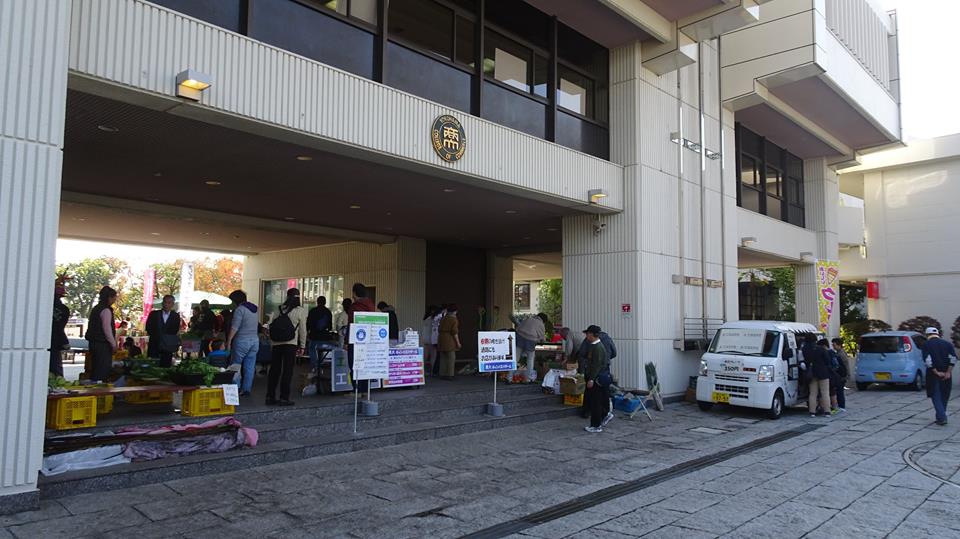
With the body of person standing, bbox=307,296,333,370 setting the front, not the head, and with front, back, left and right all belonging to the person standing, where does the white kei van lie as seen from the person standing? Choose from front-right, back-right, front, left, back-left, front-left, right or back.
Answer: right

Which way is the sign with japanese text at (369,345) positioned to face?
toward the camera

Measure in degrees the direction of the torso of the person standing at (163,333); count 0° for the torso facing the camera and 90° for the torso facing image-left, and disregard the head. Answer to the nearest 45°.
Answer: approximately 0°

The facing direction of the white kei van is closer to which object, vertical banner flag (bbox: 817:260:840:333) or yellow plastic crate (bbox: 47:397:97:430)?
the yellow plastic crate

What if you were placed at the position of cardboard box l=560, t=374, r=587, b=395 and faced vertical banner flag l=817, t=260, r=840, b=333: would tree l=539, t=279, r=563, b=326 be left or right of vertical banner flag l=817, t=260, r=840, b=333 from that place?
left

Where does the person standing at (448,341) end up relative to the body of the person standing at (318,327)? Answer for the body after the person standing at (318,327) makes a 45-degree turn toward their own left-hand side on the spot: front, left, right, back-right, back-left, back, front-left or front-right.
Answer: right

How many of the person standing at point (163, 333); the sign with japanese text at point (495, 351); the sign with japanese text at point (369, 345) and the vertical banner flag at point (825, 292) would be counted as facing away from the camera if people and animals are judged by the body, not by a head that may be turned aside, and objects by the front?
0

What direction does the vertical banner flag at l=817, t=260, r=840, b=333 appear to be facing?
toward the camera

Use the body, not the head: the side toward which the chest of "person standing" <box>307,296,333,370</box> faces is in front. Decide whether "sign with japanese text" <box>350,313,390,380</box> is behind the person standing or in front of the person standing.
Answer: behind

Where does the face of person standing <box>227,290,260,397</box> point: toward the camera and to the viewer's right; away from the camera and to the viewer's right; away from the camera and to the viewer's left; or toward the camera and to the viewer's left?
away from the camera and to the viewer's left

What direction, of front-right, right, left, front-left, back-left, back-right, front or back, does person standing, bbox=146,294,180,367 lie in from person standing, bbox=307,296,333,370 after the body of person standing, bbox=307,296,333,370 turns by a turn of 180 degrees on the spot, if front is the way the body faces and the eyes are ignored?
right

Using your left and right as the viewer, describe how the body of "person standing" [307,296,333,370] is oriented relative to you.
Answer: facing away from the viewer
